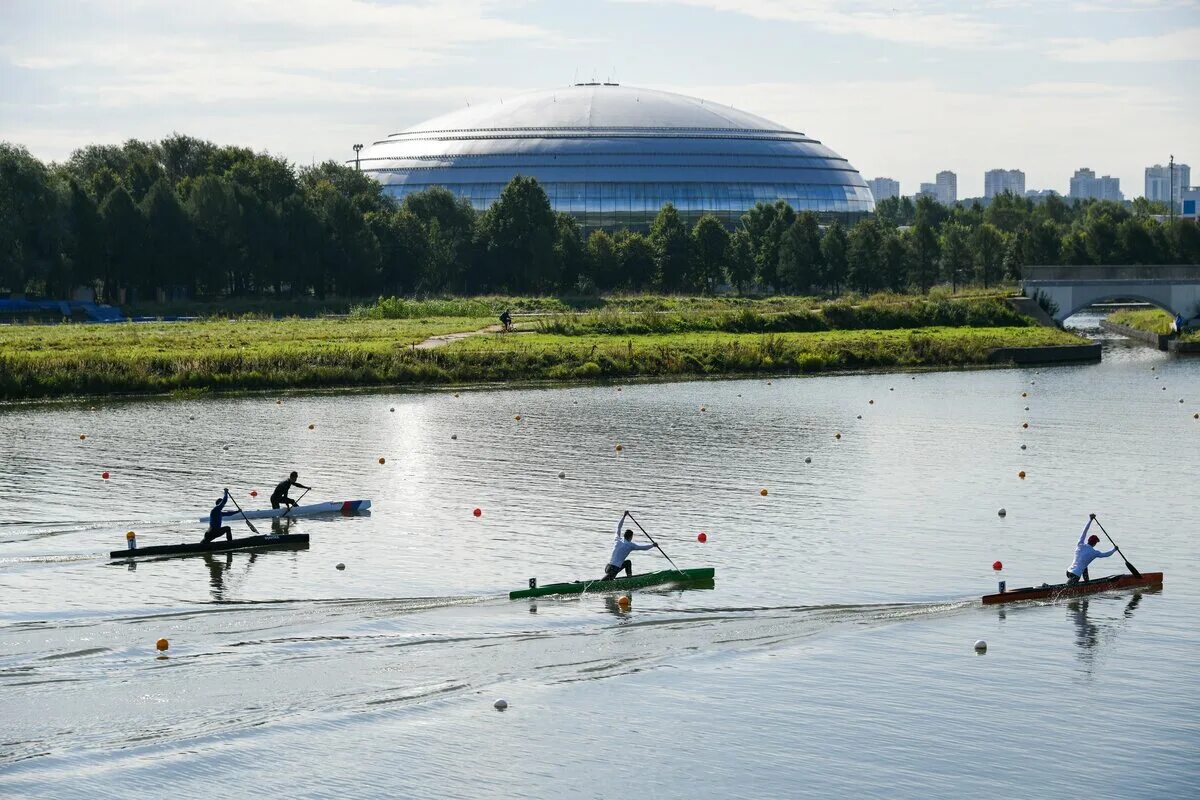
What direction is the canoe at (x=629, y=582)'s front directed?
to the viewer's right

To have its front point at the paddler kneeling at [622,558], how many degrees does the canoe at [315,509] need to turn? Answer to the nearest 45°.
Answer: approximately 45° to its right

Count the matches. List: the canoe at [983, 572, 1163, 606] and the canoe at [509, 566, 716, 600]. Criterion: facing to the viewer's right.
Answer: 2

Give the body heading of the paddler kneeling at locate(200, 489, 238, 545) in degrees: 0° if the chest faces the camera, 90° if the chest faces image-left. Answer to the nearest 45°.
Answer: approximately 270°

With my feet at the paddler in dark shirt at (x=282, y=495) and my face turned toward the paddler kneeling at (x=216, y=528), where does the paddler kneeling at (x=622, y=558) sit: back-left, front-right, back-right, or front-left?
front-left

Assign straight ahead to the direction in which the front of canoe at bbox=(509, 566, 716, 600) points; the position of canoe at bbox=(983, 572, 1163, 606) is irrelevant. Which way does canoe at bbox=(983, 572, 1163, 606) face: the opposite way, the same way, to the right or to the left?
the same way

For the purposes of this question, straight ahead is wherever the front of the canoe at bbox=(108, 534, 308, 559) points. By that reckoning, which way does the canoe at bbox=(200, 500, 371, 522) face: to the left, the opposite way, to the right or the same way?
the same way

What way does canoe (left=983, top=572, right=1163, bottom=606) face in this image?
to the viewer's right

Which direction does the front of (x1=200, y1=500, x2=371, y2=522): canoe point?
to the viewer's right

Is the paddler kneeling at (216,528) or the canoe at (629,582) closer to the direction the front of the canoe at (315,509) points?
the canoe

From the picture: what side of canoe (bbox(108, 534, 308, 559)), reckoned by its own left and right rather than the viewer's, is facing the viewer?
right

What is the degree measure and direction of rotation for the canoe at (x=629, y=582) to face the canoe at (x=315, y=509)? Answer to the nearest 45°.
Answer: approximately 135° to its left

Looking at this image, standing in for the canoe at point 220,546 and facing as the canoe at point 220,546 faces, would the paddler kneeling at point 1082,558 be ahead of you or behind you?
ahead

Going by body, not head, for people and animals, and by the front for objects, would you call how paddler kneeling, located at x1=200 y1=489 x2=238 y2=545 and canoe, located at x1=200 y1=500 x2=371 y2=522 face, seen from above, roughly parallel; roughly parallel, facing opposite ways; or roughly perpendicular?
roughly parallel

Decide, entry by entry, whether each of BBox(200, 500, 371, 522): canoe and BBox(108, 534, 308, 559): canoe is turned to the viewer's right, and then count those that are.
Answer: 2

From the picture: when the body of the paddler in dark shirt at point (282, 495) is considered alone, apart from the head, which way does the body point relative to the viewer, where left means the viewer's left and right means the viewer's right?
facing to the right of the viewer
